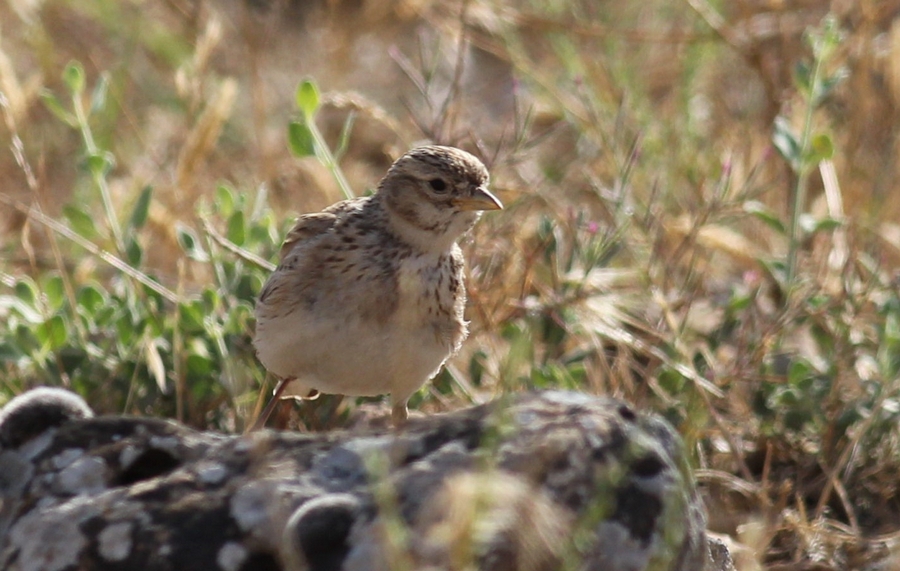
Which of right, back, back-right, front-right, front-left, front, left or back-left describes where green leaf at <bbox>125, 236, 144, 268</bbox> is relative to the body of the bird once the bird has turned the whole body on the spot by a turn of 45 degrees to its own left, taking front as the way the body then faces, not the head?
back-left

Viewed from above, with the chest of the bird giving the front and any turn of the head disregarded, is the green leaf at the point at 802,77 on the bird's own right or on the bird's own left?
on the bird's own left

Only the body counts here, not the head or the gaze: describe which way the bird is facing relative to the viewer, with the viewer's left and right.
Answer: facing the viewer and to the right of the viewer

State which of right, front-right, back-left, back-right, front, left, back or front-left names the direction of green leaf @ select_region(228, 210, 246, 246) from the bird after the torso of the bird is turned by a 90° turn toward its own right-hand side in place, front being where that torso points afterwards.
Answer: right

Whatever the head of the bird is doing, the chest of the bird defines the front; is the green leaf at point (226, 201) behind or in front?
behind
